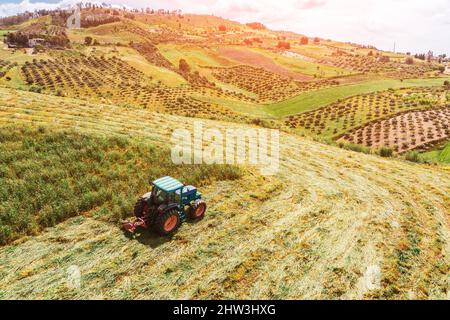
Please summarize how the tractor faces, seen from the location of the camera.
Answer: facing away from the viewer and to the right of the viewer

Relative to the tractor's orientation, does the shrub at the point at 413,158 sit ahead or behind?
ahead
